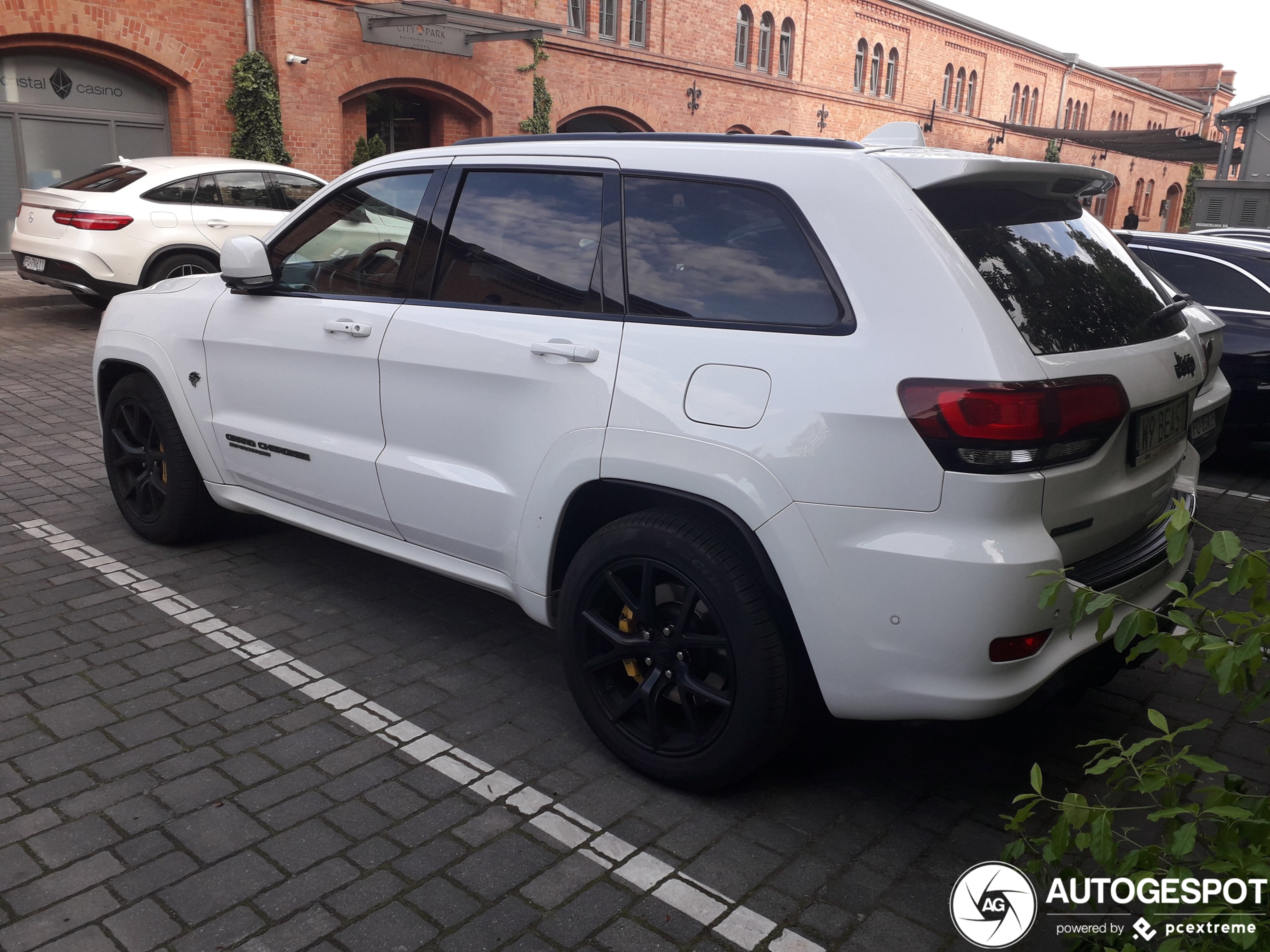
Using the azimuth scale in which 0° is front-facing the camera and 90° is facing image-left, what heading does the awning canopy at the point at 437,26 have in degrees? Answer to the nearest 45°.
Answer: approximately 315°

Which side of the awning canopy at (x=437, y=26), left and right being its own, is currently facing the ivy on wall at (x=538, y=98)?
left

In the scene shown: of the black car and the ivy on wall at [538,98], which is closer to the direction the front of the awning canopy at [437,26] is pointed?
the black car

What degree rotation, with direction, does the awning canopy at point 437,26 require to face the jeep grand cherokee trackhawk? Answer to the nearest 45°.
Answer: approximately 45° to its right

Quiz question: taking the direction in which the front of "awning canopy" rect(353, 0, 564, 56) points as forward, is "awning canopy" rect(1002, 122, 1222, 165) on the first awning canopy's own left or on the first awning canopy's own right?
on the first awning canopy's own left

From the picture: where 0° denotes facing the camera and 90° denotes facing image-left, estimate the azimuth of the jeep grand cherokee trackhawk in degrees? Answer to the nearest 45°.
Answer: approximately 135°

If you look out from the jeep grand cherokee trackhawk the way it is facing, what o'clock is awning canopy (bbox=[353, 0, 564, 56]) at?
The awning canopy is roughly at 1 o'clock from the jeep grand cherokee trackhawk.
